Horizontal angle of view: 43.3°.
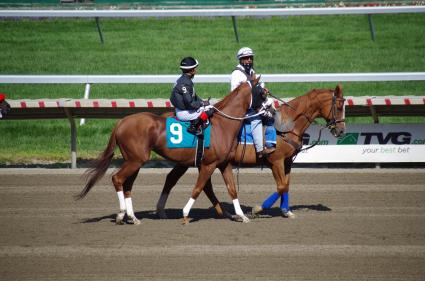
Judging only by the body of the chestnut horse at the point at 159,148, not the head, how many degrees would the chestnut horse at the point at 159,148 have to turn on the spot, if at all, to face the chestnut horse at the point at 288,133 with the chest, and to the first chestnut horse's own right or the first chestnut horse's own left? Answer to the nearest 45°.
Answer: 0° — it already faces it

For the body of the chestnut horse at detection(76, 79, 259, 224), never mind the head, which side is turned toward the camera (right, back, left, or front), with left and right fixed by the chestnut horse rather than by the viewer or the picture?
right

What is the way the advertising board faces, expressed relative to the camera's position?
facing the viewer

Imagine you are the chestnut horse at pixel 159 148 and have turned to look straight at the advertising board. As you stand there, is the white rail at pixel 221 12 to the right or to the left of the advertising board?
left

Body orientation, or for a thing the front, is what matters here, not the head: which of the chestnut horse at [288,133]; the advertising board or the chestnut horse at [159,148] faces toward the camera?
the advertising board

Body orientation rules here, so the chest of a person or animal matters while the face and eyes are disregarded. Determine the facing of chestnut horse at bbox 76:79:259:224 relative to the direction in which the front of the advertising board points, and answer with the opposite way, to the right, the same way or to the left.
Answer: to the left

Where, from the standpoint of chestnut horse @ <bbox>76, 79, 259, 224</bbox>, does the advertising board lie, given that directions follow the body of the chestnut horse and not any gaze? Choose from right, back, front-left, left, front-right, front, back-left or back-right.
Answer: front-left

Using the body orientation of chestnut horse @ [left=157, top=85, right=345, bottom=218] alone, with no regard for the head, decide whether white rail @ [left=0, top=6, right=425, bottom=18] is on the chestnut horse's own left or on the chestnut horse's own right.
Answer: on the chestnut horse's own left

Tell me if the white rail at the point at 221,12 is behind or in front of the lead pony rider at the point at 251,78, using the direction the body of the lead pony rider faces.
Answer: behind

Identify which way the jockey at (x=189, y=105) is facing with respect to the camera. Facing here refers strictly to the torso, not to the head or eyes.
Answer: to the viewer's right

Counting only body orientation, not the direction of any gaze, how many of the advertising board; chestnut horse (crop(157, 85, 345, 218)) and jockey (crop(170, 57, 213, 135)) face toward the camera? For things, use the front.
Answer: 1

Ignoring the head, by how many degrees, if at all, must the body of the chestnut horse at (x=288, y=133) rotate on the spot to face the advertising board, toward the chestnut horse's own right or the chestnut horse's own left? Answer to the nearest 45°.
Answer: approximately 45° to the chestnut horse's own left

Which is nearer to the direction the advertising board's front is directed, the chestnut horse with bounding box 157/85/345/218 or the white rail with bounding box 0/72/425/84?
the chestnut horse

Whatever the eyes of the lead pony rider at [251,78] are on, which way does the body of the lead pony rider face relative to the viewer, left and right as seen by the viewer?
facing the viewer and to the right of the viewer

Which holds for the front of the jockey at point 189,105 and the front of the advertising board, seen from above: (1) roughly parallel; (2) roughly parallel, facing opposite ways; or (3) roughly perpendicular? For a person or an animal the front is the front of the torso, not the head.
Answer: roughly perpendicular
